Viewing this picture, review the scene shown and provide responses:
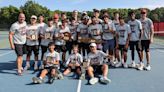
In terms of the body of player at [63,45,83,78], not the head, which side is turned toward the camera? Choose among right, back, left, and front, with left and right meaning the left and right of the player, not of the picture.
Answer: front

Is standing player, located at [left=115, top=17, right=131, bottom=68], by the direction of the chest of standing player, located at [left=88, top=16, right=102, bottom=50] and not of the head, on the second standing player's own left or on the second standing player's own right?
on the second standing player's own left

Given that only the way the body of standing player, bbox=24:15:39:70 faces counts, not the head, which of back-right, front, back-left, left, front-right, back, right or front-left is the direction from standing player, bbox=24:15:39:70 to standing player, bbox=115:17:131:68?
left

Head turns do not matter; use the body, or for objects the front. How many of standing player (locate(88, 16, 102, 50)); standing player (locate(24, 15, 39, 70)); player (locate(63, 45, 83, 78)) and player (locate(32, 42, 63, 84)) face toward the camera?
4

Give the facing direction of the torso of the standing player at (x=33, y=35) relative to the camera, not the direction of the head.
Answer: toward the camera

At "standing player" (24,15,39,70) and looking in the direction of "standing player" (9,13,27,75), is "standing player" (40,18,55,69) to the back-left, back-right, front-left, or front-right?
back-left

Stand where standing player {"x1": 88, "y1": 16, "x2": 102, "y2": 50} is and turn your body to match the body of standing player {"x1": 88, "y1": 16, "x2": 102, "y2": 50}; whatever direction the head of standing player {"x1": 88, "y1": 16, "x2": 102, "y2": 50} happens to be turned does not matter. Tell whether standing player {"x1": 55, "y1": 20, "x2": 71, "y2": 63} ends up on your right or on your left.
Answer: on your right

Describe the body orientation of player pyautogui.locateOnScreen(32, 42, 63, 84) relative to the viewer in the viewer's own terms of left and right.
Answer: facing the viewer

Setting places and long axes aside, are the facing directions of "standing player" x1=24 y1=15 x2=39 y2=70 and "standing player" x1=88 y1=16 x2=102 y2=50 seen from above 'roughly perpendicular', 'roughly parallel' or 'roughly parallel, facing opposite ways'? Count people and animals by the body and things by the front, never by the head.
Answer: roughly parallel

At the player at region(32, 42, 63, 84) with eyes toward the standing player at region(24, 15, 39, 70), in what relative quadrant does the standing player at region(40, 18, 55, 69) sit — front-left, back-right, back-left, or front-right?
front-right

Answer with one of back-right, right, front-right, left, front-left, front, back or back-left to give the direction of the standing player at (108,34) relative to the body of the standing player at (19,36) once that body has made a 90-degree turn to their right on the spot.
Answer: back-left

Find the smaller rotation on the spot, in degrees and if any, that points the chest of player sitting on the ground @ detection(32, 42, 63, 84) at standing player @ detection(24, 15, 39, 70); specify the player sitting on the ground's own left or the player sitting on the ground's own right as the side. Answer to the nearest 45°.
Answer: approximately 135° to the player sitting on the ground's own right

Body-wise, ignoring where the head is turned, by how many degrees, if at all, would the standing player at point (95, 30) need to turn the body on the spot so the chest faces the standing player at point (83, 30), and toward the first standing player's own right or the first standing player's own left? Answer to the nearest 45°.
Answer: approximately 90° to the first standing player's own right

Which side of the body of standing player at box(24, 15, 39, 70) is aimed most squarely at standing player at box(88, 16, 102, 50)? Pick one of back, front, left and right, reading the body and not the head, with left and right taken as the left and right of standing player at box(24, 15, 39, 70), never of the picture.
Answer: left

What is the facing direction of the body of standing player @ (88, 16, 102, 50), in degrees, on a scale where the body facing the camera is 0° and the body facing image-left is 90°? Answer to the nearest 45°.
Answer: approximately 0°
